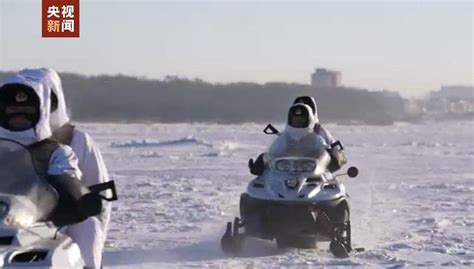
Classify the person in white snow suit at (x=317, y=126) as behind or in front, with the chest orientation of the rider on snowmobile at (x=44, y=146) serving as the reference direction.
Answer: behind

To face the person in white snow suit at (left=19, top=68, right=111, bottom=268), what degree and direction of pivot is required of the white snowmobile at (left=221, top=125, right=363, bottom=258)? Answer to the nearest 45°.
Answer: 0° — it already faces them

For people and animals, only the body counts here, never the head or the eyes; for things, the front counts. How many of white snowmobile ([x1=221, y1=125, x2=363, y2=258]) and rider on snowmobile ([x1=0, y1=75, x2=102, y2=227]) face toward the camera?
2

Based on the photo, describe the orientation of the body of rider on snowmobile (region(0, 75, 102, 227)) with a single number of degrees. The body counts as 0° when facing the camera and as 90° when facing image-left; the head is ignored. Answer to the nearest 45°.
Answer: approximately 0°

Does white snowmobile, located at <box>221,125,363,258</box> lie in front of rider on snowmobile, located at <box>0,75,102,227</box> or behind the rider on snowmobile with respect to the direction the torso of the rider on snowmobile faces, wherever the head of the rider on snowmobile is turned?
behind
